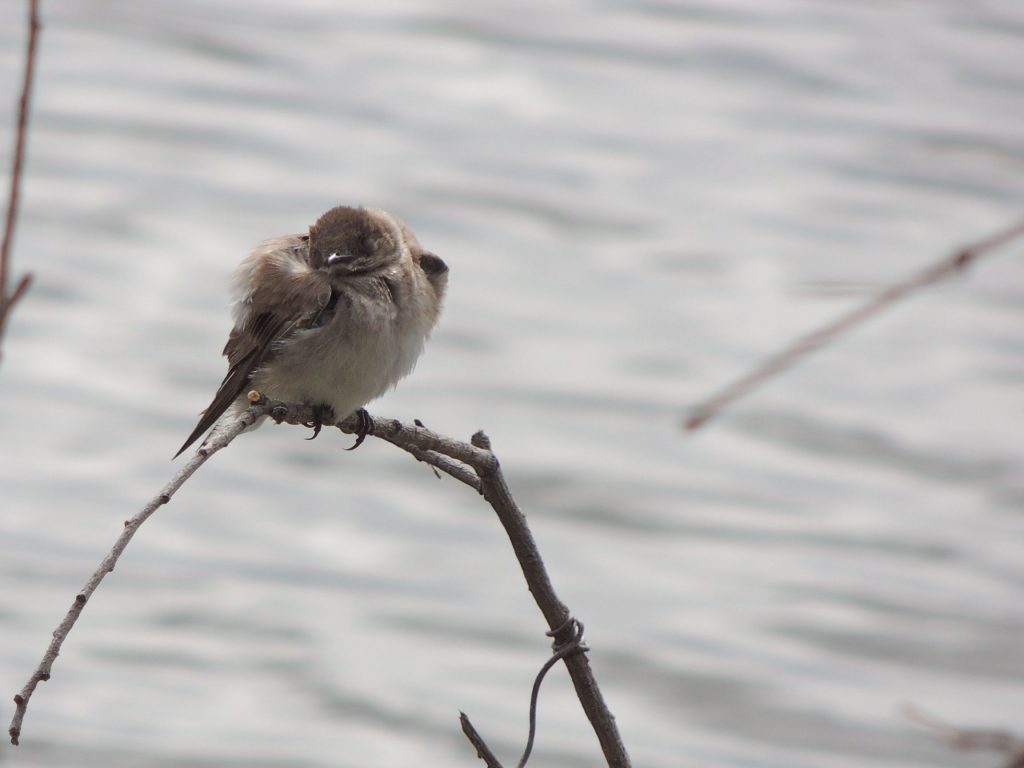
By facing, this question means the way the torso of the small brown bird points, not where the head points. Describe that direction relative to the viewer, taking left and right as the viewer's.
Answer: facing the viewer and to the right of the viewer

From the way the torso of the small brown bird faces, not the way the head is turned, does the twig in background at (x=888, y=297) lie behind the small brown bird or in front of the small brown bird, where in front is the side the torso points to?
in front

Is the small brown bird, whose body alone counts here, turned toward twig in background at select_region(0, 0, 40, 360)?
no
